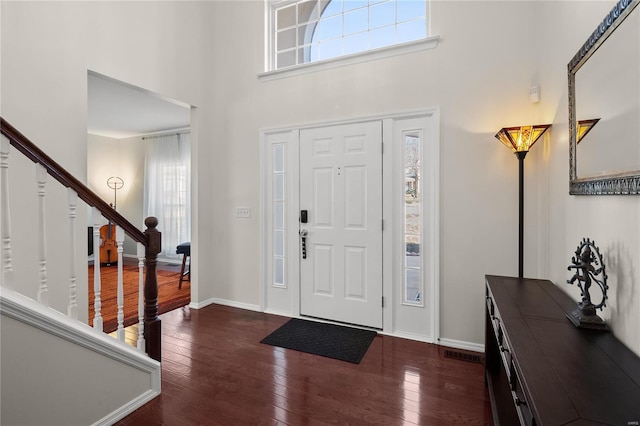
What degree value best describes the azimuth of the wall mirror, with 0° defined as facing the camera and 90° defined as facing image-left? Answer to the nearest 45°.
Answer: approximately 90°

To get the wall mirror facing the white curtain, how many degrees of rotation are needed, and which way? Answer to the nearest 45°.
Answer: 0° — it already faces it

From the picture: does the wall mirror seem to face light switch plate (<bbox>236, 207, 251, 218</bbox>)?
yes

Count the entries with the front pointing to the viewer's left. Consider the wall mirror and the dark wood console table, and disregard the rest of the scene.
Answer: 2

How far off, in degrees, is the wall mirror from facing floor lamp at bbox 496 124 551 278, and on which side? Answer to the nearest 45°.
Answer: approximately 45° to its right

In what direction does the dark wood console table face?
to the viewer's left

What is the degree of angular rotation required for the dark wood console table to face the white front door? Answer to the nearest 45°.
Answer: approximately 45° to its right
